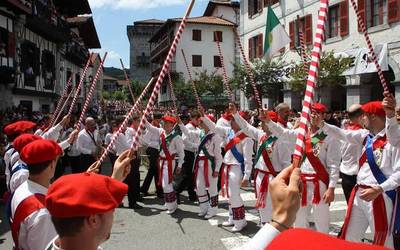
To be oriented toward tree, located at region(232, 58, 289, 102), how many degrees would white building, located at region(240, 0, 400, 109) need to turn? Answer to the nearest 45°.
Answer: approximately 90° to its right

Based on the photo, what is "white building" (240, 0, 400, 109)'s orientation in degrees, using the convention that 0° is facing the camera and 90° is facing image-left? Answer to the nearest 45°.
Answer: approximately 45°

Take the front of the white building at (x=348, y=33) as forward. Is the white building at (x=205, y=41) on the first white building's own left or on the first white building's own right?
on the first white building's own right

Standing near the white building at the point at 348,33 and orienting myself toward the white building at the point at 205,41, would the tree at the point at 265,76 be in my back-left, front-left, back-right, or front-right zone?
front-left
